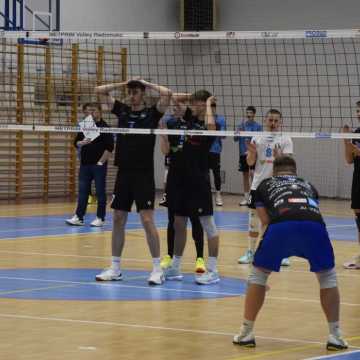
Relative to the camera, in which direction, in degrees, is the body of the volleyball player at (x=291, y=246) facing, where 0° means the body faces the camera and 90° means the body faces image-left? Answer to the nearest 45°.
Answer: approximately 180°

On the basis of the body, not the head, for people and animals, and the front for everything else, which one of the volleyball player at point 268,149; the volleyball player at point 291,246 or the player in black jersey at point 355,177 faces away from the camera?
the volleyball player at point 291,246

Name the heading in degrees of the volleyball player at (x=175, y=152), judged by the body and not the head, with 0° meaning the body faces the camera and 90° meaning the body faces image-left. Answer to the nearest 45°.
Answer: approximately 0°

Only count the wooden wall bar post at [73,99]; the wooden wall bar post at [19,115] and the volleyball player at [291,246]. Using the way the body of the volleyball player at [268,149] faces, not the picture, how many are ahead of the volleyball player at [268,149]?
1
